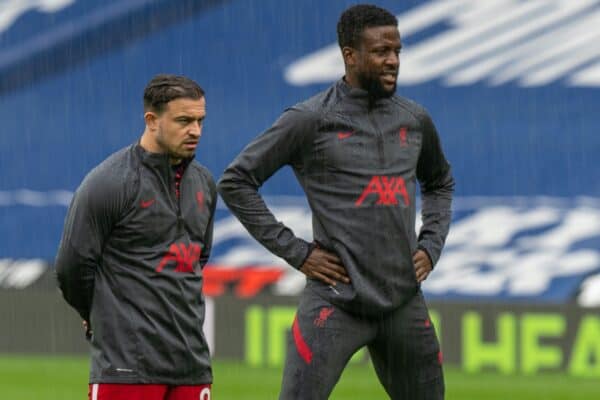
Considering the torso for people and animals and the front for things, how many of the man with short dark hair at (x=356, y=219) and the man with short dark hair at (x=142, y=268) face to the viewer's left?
0

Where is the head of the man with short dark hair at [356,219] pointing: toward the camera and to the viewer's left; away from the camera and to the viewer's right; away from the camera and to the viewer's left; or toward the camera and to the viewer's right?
toward the camera and to the viewer's right

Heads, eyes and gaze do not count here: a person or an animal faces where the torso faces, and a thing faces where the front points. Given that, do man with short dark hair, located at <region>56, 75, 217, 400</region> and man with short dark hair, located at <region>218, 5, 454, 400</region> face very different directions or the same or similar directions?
same or similar directions

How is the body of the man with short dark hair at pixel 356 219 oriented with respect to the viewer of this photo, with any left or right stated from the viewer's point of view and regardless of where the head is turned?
facing the viewer and to the right of the viewer

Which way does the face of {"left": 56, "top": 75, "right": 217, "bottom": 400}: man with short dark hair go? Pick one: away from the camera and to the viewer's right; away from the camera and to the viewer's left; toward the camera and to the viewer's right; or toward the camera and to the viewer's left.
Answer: toward the camera and to the viewer's right

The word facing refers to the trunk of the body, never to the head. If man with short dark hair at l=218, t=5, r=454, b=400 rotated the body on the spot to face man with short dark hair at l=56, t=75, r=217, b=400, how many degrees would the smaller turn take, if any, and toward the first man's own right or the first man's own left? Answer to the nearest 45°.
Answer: approximately 90° to the first man's own right

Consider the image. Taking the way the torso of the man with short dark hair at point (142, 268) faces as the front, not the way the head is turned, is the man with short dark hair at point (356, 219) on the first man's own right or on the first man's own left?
on the first man's own left
